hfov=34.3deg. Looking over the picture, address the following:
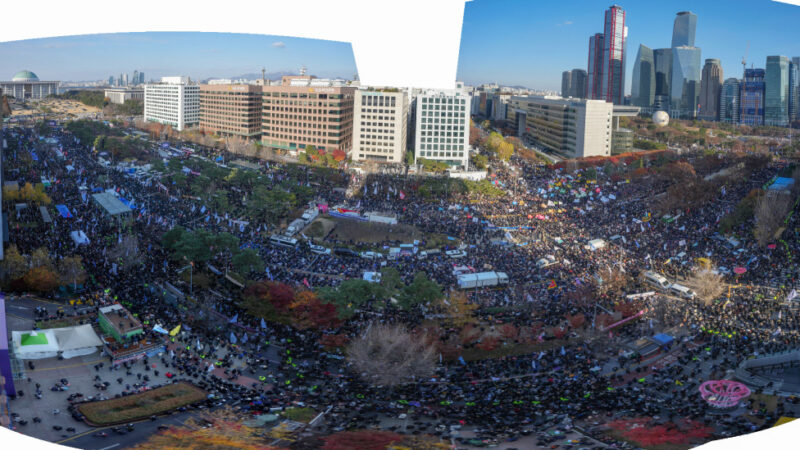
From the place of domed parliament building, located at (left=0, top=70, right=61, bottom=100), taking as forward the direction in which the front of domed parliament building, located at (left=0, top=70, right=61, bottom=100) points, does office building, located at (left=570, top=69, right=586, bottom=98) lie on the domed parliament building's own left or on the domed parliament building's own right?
on the domed parliament building's own left

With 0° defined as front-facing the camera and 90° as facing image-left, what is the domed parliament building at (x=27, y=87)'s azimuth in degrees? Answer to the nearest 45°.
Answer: approximately 0°

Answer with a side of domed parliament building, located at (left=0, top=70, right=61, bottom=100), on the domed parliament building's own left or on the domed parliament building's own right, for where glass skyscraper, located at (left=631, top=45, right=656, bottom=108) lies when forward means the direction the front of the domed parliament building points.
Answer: on the domed parliament building's own left

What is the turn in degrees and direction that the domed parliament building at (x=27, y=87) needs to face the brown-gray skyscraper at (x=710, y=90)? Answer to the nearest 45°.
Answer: approximately 90° to its left

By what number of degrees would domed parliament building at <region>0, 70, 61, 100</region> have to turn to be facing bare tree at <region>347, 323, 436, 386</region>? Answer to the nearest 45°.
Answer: approximately 45° to its left
